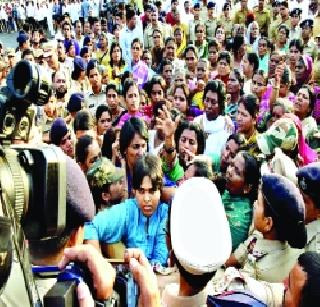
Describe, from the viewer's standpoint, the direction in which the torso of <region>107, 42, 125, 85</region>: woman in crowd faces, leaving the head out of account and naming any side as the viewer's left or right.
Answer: facing the viewer

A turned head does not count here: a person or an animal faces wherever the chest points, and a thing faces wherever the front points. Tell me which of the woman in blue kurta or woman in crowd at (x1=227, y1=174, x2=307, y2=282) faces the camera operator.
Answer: the woman in blue kurta

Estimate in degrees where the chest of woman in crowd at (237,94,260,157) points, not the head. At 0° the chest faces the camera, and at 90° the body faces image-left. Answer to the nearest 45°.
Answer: approximately 45°

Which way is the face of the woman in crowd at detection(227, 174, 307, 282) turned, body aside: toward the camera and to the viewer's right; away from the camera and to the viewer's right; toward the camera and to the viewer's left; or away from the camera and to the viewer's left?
away from the camera and to the viewer's left

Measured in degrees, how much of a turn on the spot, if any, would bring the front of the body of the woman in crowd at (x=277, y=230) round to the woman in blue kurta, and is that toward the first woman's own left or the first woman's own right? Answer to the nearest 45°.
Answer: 0° — they already face them

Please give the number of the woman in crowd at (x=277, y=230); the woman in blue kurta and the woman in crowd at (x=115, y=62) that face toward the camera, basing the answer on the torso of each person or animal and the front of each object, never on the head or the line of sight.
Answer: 2

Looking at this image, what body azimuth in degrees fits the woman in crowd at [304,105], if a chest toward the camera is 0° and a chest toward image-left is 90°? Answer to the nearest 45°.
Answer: approximately 45°

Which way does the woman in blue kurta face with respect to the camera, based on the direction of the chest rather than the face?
toward the camera

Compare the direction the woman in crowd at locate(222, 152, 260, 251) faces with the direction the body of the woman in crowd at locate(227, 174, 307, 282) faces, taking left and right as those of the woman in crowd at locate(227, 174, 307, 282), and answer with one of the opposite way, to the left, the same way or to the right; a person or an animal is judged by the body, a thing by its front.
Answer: to the left

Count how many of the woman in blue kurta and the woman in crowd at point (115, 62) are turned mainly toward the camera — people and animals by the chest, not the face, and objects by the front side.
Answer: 2

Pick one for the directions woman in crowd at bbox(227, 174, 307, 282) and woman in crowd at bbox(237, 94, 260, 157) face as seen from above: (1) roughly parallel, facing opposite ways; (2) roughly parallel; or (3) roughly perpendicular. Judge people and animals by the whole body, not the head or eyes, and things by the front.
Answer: roughly perpendicular

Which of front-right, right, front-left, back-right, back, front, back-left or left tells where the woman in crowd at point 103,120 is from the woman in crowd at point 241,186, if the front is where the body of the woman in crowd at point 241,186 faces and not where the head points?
right
